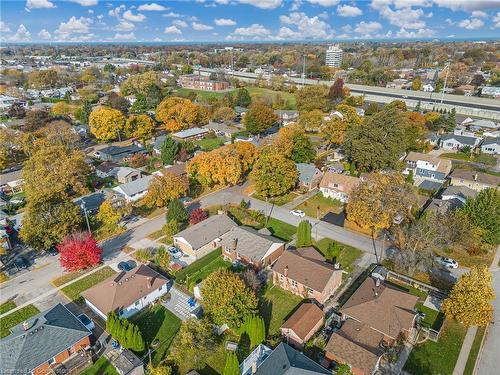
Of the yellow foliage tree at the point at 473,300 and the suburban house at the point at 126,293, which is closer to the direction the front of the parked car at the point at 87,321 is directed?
the yellow foliage tree

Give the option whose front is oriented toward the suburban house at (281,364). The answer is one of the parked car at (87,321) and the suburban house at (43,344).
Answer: the parked car

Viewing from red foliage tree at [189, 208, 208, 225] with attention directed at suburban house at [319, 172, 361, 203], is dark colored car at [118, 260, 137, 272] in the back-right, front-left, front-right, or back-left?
back-right

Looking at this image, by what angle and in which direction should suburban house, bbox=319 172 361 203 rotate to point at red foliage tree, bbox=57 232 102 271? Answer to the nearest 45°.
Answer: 0° — it already faces it

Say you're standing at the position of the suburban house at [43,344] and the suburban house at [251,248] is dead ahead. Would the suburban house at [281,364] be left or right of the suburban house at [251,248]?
right

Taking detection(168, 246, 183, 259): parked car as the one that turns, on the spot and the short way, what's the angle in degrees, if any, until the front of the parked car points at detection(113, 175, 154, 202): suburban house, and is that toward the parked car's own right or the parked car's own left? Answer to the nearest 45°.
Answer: approximately 135° to the parked car's own left

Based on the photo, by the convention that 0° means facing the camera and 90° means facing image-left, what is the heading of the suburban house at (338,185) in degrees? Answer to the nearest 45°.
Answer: approximately 45°

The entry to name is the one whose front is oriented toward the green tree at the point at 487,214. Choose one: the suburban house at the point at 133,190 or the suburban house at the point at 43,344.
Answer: the suburban house at the point at 133,190

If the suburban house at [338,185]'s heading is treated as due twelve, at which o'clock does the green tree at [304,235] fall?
The green tree is roughly at 11 o'clock from the suburban house.
